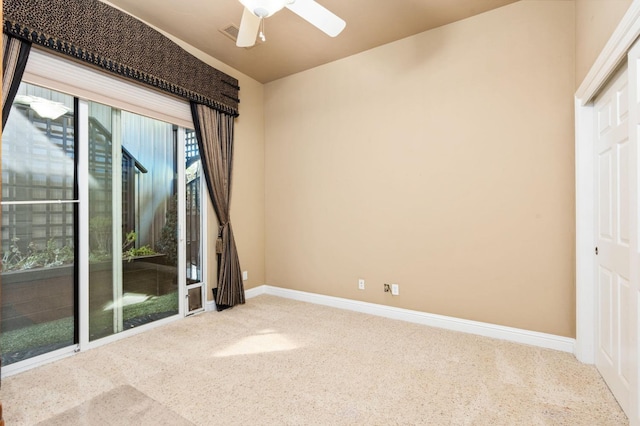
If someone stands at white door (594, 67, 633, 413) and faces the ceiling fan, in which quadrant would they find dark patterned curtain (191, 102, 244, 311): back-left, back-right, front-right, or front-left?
front-right

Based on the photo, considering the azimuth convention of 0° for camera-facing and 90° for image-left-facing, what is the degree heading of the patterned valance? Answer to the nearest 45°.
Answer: approximately 315°

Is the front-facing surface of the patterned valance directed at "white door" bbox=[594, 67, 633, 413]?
yes

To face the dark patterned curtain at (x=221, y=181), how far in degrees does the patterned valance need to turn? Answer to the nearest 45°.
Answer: approximately 90° to its left

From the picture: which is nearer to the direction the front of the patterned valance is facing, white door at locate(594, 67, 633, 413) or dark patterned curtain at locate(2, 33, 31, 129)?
the white door

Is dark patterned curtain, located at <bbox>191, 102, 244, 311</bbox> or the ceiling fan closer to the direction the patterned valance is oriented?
the ceiling fan

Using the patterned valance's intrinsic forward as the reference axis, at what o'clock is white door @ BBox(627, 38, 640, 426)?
The white door is roughly at 12 o'clock from the patterned valance.

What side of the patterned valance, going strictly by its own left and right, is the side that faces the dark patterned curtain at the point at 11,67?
right

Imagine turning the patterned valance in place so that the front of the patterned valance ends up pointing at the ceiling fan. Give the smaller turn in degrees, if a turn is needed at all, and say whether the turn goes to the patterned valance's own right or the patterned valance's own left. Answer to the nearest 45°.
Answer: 0° — it already faces it
